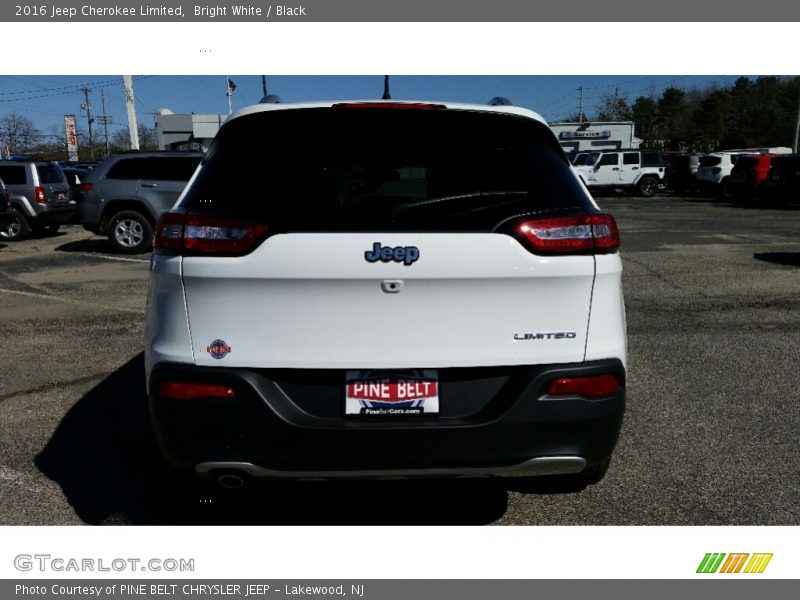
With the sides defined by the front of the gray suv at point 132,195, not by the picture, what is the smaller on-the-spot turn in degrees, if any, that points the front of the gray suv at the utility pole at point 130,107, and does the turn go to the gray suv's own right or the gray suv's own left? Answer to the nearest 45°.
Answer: approximately 90° to the gray suv's own left

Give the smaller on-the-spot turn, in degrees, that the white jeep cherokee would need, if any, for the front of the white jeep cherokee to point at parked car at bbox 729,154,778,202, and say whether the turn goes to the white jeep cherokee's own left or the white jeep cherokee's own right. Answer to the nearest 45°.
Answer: approximately 45° to the white jeep cherokee's own right

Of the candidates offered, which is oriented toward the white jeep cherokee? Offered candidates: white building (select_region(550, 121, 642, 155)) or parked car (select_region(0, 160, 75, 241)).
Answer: the white building

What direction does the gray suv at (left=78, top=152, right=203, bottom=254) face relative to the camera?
to the viewer's right

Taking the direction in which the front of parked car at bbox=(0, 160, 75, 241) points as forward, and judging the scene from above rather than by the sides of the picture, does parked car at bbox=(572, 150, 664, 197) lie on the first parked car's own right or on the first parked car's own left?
on the first parked car's own right

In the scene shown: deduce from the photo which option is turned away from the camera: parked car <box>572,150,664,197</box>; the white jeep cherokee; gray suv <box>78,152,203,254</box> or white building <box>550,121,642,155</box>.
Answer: the white jeep cherokee

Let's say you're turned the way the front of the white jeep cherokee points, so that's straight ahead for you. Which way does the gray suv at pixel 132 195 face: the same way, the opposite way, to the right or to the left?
to the right

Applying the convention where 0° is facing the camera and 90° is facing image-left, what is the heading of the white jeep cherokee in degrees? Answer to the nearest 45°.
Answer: approximately 180°

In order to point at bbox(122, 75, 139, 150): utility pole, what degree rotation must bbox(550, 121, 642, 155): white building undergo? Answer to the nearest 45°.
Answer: approximately 45° to its right

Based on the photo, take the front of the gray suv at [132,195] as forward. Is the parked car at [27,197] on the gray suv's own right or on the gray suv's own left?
on the gray suv's own left

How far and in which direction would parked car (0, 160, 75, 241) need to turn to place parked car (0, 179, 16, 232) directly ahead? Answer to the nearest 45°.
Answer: approximately 135° to its left

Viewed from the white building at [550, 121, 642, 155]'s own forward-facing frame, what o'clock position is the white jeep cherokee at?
The white jeep cherokee is roughly at 12 o'clock from the white building.

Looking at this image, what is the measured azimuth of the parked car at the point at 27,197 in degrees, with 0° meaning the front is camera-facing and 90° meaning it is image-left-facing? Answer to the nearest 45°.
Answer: approximately 135°

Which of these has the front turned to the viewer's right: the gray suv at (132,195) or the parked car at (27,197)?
the gray suv
